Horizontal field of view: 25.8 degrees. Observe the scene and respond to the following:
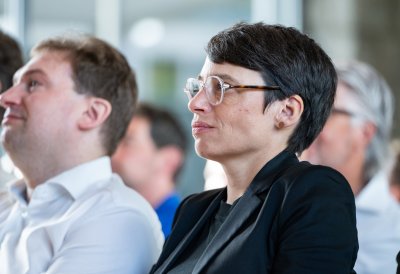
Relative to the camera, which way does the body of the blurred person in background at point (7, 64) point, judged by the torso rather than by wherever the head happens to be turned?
to the viewer's left

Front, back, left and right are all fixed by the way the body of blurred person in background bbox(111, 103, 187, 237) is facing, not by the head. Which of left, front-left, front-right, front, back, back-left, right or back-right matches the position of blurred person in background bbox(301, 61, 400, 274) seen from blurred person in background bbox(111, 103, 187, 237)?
back-left

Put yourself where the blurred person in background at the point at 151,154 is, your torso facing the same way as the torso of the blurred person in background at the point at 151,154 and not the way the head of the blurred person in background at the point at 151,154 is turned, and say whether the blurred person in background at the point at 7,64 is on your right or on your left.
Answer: on your left

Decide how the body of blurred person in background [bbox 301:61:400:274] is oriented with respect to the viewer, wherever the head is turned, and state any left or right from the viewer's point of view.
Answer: facing to the left of the viewer

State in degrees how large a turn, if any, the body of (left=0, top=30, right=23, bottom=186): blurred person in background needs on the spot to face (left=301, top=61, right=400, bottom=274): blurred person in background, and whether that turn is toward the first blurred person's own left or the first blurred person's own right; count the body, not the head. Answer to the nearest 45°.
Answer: approximately 180°

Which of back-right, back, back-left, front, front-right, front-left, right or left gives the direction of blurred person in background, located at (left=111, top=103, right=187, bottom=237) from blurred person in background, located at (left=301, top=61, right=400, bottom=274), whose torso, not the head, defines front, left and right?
front-right

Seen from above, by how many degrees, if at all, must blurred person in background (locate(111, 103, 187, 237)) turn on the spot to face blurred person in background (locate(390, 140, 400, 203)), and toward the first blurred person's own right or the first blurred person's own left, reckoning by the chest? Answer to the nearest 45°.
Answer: approximately 180°

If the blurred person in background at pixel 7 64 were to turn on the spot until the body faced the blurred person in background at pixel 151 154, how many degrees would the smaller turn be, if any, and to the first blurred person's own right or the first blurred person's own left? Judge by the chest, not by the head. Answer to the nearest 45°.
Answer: approximately 135° to the first blurred person's own right

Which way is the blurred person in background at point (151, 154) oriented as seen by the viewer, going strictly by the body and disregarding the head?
to the viewer's left

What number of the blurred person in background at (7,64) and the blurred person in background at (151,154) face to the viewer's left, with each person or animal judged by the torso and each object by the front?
2
